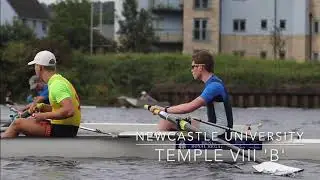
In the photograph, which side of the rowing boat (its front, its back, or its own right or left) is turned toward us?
right

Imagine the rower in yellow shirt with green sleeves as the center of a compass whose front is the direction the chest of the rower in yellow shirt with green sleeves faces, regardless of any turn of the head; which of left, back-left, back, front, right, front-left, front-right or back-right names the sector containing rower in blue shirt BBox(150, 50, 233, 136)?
back

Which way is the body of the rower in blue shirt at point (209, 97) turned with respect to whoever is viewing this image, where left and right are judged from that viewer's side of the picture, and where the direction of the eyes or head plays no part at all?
facing to the left of the viewer

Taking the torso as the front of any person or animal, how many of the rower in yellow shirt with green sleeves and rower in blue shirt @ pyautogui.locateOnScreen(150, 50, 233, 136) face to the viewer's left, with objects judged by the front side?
2

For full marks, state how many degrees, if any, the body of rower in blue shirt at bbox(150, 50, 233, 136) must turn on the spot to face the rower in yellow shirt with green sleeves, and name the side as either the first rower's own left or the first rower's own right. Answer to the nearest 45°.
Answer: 0° — they already face them

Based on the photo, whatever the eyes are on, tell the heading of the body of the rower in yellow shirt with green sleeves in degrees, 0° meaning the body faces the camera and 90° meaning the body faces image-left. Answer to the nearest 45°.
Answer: approximately 90°
